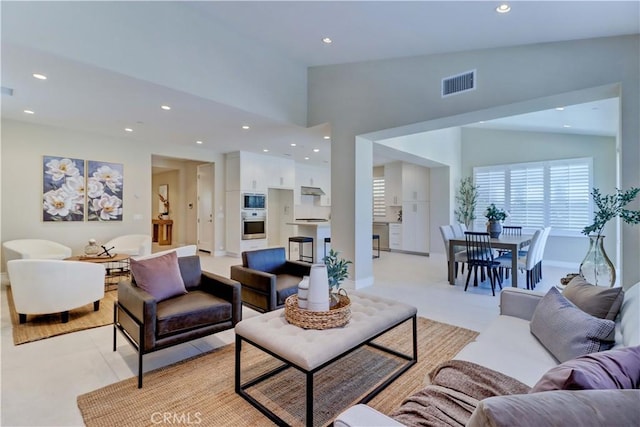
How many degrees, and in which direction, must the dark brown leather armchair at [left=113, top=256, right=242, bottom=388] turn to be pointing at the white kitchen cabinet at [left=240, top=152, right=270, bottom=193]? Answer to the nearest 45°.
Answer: approximately 135° to its left

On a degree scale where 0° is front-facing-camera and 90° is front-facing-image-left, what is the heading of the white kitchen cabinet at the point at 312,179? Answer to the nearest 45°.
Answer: approximately 315°

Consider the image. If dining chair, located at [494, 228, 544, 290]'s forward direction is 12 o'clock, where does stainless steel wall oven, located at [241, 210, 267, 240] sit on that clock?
The stainless steel wall oven is roughly at 12 o'clock from the dining chair.

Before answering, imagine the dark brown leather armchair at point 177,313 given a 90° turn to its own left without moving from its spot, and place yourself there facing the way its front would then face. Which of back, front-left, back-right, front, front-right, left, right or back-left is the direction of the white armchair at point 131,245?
front-left

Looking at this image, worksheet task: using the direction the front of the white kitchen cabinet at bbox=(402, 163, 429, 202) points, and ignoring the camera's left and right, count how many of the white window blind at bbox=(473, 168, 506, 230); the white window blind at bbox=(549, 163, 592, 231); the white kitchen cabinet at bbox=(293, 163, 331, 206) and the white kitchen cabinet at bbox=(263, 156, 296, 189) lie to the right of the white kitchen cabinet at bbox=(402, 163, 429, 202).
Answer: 2

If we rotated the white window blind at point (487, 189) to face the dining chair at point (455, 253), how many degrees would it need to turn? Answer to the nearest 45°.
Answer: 0° — it already faces it

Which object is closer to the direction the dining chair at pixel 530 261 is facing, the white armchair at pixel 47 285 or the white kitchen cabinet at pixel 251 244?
the white kitchen cabinet

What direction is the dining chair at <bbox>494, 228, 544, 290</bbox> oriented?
to the viewer's left
